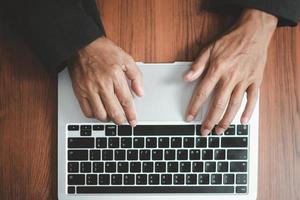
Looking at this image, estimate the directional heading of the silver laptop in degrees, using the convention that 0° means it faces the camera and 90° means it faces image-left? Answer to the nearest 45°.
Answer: approximately 180°
